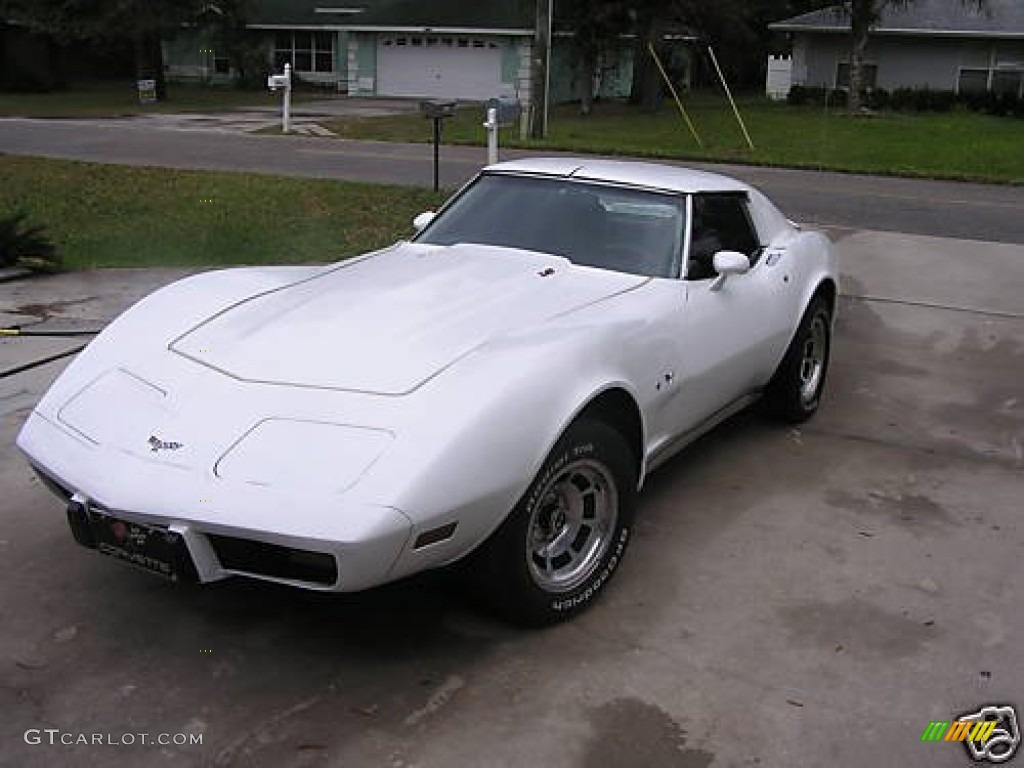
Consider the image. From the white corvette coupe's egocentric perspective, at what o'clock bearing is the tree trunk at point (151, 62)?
The tree trunk is roughly at 4 o'clock from the white corvette coupe.

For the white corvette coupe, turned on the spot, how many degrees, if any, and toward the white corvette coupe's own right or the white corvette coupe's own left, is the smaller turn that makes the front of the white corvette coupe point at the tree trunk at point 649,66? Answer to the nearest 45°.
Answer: approximately 135° to the white corvette coupe's own right

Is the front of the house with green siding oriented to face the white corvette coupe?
yes

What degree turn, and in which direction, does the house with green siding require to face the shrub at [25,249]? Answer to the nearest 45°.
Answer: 0° — it already faces it

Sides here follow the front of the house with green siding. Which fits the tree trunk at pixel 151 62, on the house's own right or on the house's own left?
on the house's own right

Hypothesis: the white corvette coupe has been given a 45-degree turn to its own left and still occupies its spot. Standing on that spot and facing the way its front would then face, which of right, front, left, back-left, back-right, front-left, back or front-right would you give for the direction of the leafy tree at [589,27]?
back

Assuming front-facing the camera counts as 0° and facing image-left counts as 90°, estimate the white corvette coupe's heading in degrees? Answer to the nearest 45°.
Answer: approximately 45°

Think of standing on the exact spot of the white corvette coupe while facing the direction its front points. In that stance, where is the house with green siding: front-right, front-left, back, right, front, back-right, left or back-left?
back-right

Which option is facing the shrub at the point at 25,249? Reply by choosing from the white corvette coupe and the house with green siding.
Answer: the house with green siding

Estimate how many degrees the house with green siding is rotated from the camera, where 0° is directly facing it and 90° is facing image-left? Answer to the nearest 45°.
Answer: approximately 0°

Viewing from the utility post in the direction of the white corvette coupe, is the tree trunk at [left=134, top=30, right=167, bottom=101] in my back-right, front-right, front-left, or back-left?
back-right

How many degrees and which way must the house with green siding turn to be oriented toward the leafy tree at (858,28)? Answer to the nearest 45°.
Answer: approximately 45° to its left
